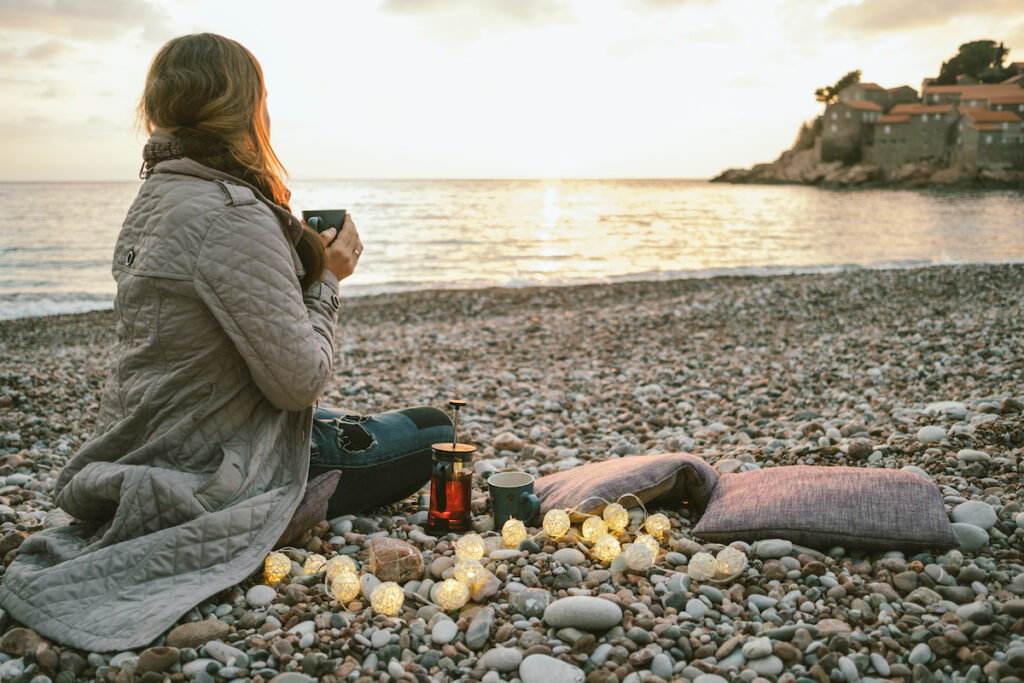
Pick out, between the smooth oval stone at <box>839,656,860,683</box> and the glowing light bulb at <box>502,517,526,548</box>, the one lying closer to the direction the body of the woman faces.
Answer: the glowing light bulb

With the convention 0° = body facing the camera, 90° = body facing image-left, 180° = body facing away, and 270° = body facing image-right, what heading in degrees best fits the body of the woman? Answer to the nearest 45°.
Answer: approximately 225°

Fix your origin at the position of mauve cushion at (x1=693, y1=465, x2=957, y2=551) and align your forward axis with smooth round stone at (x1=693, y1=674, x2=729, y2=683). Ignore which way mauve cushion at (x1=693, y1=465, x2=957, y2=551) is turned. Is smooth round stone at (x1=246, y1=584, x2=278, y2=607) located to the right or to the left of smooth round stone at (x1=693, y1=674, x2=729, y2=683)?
right

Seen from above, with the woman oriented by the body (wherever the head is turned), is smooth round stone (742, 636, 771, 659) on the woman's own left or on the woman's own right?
on the woman's own right

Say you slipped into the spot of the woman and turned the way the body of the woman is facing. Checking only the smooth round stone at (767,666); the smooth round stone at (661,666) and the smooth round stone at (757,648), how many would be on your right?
3

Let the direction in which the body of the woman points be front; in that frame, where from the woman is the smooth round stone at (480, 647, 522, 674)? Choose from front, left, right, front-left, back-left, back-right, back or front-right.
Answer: right

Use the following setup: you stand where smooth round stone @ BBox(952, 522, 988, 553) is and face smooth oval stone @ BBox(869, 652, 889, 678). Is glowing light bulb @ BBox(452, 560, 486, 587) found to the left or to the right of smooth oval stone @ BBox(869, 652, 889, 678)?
right

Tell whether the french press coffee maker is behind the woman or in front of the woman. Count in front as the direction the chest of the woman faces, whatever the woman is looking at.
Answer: in front

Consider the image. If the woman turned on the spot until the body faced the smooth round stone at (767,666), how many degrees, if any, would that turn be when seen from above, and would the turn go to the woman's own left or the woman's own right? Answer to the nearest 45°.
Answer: approximately 90° to the woman's own right

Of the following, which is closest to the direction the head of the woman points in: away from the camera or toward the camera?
away from the camera

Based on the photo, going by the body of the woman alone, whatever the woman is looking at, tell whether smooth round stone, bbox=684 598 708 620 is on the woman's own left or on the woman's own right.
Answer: on the woman's own right

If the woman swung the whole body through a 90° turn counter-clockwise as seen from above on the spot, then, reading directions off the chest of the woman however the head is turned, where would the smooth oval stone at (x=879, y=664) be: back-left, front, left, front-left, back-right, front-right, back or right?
back

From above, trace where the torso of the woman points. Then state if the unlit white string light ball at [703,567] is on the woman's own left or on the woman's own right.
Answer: on the woman's own right
